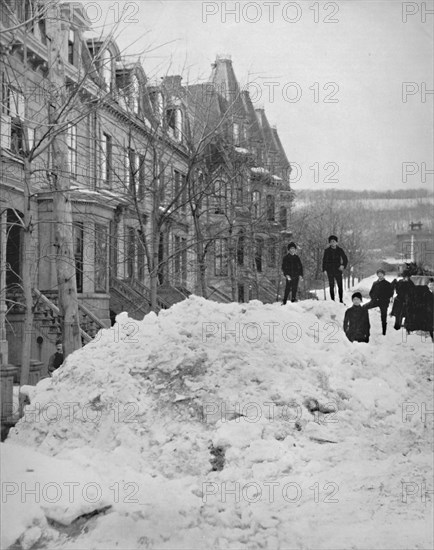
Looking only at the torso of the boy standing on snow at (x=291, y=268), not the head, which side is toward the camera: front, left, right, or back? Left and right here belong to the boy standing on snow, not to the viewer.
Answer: front

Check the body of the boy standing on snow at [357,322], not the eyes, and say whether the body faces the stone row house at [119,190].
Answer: no

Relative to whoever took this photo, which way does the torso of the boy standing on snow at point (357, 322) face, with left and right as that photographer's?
facing the viewer

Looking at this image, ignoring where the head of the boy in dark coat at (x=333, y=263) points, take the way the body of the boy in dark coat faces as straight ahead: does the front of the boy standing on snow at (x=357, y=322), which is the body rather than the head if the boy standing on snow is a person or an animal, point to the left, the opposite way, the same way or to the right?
the same way

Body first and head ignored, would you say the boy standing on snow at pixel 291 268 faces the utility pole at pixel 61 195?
no

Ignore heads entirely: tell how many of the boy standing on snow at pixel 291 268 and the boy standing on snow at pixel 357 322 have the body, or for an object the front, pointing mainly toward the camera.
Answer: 2

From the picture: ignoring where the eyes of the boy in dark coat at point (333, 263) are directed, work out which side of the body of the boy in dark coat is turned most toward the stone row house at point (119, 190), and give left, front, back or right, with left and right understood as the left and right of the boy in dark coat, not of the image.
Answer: right

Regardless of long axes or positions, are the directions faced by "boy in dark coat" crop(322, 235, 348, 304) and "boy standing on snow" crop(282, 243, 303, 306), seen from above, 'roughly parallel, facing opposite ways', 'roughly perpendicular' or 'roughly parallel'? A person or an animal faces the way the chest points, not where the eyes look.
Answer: roughly parallel

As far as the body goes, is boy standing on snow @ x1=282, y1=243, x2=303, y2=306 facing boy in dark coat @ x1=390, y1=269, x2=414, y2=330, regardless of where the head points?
no
